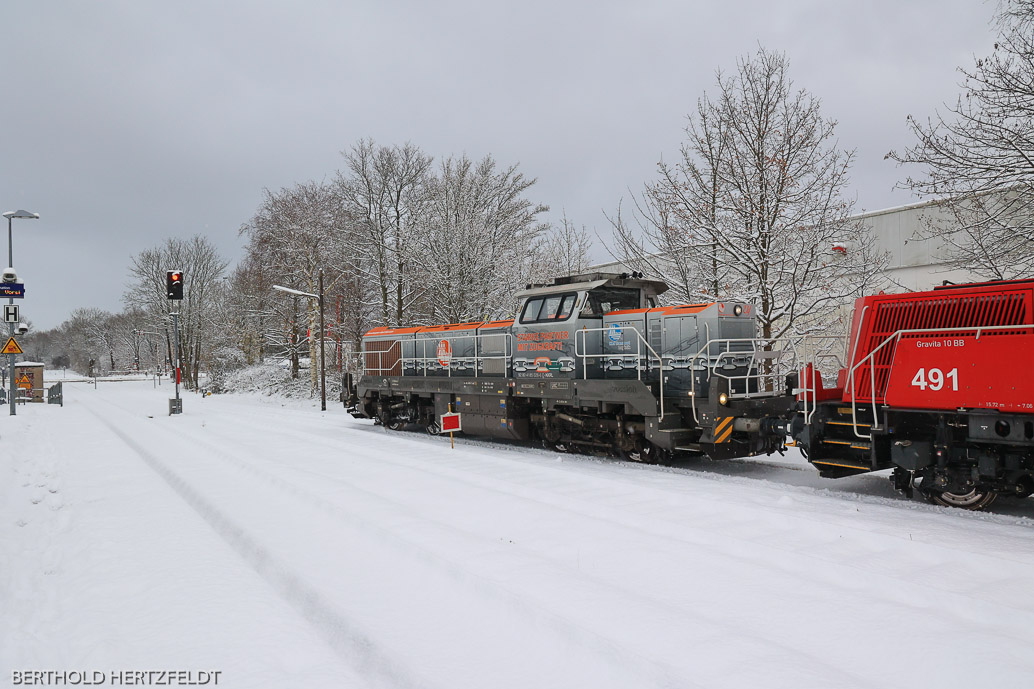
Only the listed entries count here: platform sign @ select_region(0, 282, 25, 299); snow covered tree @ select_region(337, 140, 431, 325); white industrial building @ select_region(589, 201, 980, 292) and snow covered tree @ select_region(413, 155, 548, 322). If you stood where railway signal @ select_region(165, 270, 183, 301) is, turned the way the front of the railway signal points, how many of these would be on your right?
1

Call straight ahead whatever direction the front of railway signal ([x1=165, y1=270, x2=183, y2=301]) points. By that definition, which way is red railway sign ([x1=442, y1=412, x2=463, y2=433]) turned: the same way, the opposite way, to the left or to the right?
the same way

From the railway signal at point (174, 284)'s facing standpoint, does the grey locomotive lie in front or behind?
in front

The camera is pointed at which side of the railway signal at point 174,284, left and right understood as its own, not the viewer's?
front

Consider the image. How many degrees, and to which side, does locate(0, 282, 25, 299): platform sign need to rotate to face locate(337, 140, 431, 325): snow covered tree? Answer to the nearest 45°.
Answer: approximately 90° to its left

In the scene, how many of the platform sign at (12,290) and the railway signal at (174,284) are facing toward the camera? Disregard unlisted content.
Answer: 2

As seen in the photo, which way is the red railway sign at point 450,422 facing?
toward the camera

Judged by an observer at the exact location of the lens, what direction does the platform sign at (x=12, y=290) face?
facing the viewer

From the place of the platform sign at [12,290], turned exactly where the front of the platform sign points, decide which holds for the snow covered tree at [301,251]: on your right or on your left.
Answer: on your left

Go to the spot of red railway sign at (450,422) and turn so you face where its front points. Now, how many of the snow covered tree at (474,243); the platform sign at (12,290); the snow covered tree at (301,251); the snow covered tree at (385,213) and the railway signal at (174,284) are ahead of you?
0

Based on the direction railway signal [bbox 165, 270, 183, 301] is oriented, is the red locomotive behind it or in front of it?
in front

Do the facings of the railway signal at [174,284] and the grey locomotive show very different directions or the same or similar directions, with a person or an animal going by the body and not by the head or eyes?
same or similar directions

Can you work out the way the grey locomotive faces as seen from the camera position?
facing the viewer and to the right of the viewer

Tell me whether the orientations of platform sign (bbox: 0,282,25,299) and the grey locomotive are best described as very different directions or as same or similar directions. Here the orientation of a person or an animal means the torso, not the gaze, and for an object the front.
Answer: same or similar directions

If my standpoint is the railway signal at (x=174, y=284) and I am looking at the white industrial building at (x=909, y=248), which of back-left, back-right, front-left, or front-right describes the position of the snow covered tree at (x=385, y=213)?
front-left

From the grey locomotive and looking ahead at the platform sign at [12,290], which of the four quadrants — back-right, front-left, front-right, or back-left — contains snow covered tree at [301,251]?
front-right

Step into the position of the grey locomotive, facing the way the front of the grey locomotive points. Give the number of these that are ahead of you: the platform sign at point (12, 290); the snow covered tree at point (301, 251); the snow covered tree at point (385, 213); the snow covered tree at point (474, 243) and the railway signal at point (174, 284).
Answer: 0

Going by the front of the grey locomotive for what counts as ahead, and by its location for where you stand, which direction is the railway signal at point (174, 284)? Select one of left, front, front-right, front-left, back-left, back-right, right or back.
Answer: back

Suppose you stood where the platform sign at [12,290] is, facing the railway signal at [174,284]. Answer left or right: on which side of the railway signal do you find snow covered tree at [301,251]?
left
